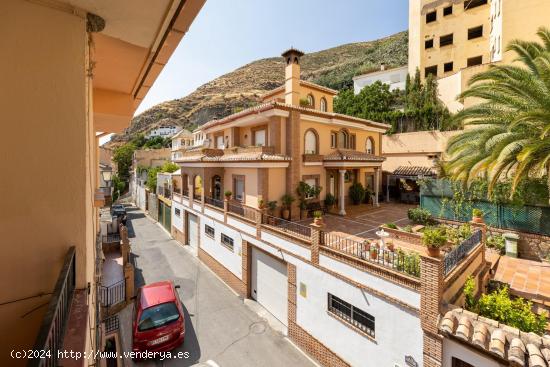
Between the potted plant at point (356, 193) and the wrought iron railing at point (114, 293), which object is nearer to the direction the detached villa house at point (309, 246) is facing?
the wrought iron railing

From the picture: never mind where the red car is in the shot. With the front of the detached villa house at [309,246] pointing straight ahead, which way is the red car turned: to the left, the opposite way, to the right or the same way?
to the right

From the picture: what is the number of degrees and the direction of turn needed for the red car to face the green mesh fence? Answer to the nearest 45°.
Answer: approximately 90° to its right

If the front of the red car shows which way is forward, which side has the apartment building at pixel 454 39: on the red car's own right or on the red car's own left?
on the red car's own right

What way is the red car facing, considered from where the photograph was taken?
facing away from the viewer

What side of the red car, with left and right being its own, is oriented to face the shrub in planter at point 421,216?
right

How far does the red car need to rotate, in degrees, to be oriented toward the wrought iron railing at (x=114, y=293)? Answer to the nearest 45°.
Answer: approximately 45° to its left
